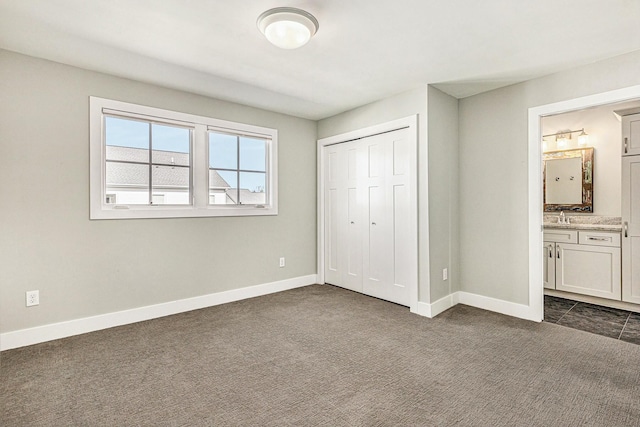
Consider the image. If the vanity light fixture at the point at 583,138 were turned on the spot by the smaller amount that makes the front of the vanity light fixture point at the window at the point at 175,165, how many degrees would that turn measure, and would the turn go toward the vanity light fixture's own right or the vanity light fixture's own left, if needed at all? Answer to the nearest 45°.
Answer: approximately 45° to the vanity light fixture's own right

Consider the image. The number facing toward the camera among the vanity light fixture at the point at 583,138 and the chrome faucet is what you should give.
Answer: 2

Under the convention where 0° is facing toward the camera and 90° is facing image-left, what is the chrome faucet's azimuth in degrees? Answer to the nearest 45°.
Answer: approximately 0°

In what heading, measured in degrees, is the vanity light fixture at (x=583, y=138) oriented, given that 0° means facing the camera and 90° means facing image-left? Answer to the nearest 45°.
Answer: approximately 0°

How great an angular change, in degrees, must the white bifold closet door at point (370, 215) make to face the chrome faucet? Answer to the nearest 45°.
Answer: approximately 135° to its left
